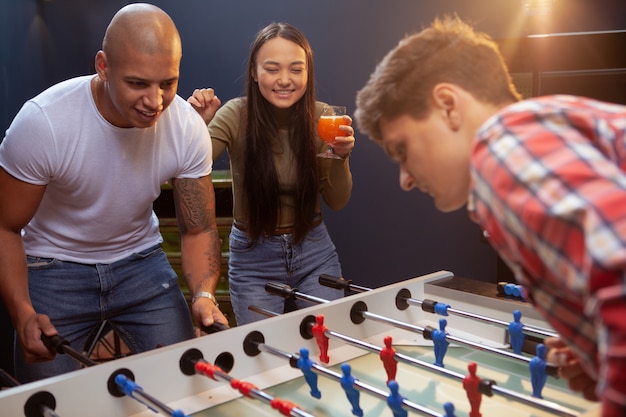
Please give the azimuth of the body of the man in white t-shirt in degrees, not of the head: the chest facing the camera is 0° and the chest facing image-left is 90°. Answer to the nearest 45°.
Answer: approximately 315°

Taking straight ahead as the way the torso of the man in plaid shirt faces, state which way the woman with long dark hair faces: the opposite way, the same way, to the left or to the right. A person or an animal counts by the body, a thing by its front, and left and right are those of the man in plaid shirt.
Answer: to the left

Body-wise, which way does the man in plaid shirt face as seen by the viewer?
to the viewer's left

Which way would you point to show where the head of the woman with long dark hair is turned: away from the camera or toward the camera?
toward the camera

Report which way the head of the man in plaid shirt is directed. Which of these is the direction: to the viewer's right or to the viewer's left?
to the viewer's left

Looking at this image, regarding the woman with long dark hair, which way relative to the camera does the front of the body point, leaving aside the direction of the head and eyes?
toward the camera

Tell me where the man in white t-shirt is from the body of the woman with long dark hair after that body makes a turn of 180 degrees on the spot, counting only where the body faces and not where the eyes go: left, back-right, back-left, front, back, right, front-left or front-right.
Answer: back-left

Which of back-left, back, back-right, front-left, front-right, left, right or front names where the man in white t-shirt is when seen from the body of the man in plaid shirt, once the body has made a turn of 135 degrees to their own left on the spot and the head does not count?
back

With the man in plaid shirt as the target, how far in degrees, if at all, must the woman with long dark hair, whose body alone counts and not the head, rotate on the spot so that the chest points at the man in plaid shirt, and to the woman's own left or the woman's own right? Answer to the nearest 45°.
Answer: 0° — they already face them

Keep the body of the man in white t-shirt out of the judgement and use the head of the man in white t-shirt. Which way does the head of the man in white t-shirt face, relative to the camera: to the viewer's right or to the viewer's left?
to the viewer's right

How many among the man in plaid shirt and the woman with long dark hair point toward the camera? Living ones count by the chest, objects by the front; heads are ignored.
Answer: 1

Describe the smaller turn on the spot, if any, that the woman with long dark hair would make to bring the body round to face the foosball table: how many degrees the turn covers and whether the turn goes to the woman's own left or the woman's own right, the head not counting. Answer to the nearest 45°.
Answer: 0° — they already face it

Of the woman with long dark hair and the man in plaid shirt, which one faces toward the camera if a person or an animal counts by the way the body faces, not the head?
the woman with long dark hair
